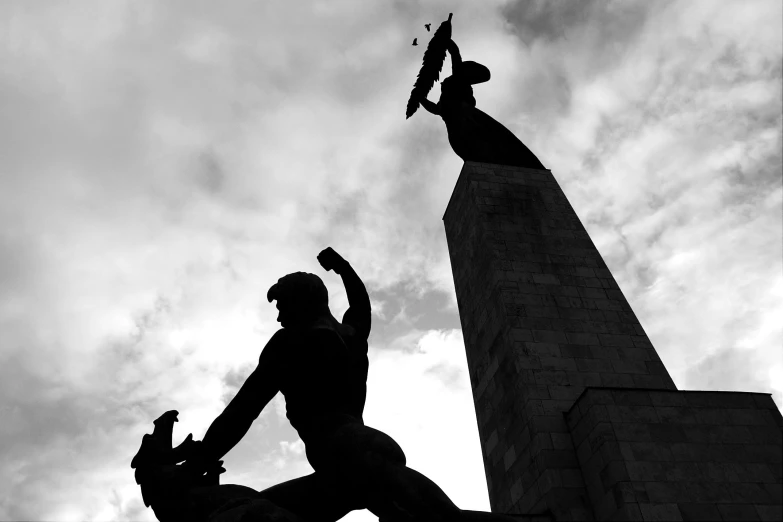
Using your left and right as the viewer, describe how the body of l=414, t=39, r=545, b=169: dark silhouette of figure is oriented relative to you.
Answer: facing to the left of the viewer
